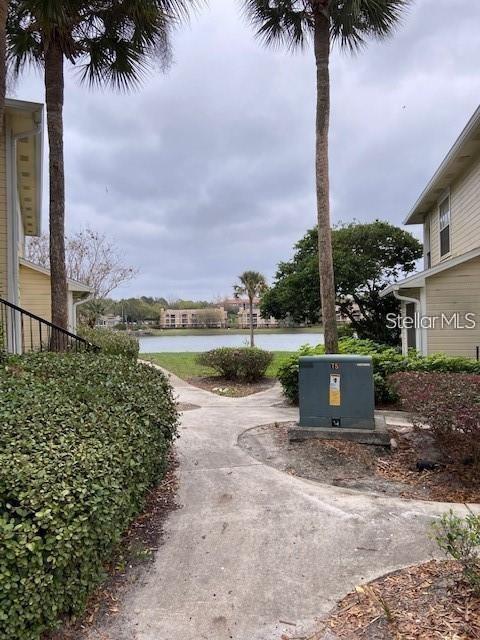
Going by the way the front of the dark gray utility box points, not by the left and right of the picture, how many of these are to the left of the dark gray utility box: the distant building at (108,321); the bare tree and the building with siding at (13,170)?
0

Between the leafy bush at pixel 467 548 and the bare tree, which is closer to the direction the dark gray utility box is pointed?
the leafy bush

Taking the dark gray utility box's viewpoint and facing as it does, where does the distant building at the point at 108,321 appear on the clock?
The distant building is roughly at 5 o'clock from the dark gray utility box.

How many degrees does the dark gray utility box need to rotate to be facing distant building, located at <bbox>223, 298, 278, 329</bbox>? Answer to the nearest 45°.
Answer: approximately 180°

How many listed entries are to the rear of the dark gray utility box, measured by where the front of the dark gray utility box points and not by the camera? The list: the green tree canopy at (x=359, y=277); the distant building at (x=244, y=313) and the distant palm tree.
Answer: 3

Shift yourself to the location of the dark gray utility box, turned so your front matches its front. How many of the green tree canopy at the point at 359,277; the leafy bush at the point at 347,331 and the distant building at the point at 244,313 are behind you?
3

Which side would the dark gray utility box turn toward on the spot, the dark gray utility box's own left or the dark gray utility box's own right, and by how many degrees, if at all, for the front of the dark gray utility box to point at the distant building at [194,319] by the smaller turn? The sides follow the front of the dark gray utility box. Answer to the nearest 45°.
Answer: approximately 180°

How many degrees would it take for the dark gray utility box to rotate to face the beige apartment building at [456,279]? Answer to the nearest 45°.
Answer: approximately 135° to its left

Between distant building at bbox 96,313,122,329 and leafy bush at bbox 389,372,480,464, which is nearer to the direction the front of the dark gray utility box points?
the leafy bush

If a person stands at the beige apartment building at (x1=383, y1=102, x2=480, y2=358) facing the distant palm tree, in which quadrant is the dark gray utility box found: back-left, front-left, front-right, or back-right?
back-left

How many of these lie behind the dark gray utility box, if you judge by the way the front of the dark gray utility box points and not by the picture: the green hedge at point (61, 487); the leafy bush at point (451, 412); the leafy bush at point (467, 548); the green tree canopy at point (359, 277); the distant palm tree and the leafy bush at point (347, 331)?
3

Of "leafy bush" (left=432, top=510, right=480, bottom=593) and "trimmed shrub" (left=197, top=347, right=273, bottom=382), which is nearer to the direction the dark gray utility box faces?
the leafy bush

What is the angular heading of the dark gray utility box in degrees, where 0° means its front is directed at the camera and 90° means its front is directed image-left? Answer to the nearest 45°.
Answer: approximately 0°

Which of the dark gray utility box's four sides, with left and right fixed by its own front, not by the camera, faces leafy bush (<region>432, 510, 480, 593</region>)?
front

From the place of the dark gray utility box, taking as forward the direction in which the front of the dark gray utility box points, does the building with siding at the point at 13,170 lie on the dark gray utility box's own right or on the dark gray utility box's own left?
on the dark gray utility box's own right

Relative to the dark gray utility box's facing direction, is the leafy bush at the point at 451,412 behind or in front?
in front

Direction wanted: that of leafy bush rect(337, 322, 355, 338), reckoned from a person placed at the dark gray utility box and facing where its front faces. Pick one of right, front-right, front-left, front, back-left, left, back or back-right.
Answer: back

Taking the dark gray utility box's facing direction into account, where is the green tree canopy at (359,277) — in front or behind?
behind

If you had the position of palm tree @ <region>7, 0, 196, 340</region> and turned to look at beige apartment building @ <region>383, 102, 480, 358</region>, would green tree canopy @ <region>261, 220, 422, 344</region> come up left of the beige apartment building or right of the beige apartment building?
left
